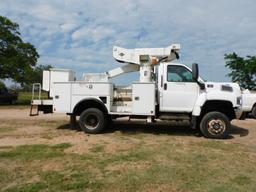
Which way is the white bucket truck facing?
to the viewer's right

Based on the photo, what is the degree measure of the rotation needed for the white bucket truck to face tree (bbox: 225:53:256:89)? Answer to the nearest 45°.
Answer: approximately 45° to its left

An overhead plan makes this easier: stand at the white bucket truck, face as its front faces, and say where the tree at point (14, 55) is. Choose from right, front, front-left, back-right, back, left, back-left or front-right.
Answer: back-left
